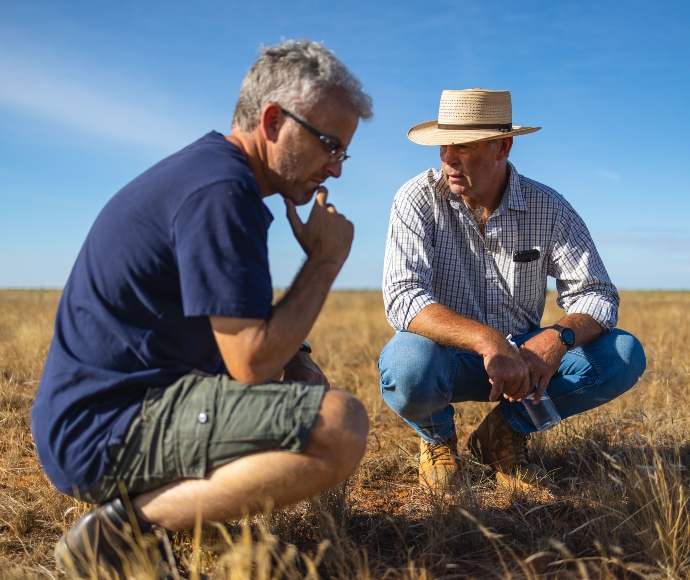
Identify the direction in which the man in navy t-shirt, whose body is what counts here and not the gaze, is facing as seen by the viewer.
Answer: to the viewer's right

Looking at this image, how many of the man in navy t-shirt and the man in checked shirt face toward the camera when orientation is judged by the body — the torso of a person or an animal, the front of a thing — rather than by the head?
1

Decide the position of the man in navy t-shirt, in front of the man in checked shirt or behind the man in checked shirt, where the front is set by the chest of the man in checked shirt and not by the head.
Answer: in front

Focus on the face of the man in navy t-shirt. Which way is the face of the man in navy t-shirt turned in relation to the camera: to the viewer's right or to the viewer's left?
to the viewer's right

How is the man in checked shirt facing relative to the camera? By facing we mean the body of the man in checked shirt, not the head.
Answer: toward the camera

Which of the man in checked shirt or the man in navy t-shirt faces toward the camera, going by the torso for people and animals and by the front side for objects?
the man in checked shirt

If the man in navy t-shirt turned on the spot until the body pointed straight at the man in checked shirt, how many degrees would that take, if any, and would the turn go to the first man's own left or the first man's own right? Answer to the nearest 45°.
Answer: approximately 45° to the first man's own left

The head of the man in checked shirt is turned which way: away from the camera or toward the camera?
toward the camera
